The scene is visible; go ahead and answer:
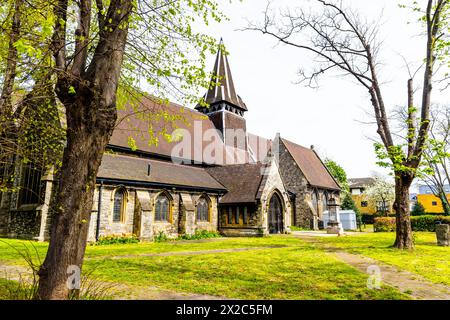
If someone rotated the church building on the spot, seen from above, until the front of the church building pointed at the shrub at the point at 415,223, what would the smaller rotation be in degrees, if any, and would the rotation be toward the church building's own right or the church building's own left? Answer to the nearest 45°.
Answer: approximately 45° to the church building's own left

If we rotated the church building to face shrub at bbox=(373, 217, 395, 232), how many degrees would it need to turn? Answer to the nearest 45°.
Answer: approximately 45° to its left

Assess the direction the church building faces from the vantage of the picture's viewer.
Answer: facing the viewer and to the right of the viewer
